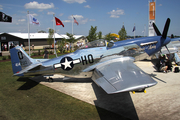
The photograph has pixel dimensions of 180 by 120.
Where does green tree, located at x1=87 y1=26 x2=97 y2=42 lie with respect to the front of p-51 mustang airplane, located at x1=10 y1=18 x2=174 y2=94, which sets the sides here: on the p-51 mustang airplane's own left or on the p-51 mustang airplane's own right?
on the p-51 mustang airplane's own left

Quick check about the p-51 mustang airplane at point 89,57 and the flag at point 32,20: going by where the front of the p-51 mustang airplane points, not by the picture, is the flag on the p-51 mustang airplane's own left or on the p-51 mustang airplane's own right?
on the p-51 mustang airplane's own left

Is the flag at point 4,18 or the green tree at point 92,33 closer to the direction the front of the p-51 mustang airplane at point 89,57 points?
the green tree

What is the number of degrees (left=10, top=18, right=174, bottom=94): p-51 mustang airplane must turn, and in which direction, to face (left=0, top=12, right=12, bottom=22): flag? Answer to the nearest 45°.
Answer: approximately 135° to its left

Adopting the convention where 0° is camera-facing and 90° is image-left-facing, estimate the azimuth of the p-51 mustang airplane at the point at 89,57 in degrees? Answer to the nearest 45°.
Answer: approximately 270°
